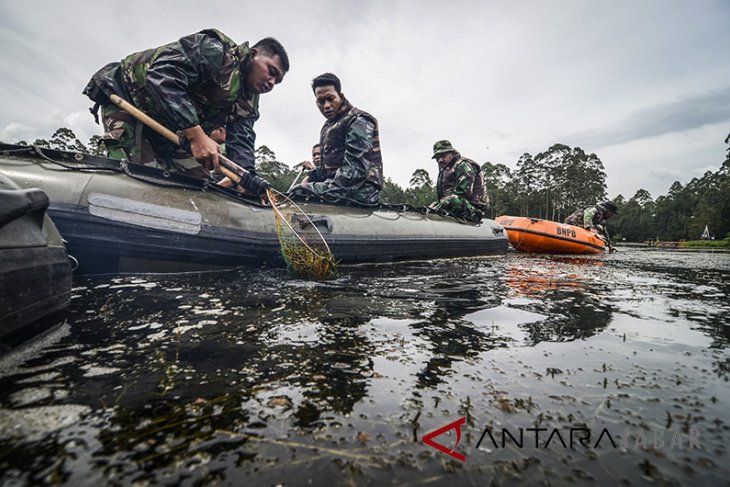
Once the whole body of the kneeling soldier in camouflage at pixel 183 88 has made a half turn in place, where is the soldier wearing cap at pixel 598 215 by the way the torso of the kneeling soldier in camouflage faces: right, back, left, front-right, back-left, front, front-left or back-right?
back-right

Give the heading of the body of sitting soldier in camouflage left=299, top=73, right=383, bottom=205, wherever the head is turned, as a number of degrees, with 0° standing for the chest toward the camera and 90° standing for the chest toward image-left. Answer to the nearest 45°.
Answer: approximately 45°

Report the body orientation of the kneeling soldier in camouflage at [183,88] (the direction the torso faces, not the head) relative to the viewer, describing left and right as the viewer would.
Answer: facing the viewer and to the right of the viewer

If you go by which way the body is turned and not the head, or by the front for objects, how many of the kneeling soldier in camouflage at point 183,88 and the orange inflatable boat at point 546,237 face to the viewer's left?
1

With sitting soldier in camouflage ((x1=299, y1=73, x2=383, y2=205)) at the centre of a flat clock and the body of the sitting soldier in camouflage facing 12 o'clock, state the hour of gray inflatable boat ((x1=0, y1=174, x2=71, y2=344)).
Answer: The gray inflatable boat is roughly at 11 o'clock from the sitting soldier in camouflage.

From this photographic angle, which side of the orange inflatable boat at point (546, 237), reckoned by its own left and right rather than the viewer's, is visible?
left

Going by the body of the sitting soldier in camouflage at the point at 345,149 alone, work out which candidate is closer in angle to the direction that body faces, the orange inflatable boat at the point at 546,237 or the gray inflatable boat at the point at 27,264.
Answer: the gray inflatable boat

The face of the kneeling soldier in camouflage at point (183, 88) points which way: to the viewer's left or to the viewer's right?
to the viewer's right

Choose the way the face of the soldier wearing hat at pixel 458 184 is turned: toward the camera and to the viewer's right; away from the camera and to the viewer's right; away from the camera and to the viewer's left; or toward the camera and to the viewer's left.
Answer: toward the camera and to the viewer's left
